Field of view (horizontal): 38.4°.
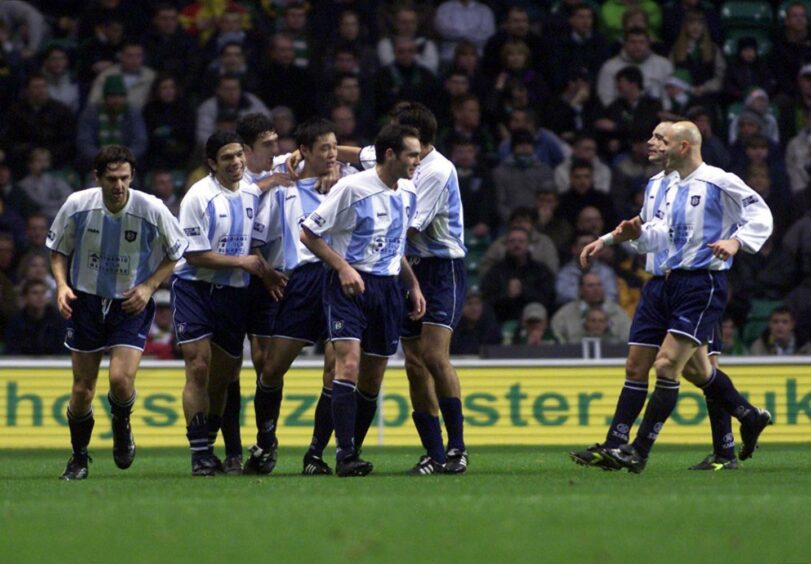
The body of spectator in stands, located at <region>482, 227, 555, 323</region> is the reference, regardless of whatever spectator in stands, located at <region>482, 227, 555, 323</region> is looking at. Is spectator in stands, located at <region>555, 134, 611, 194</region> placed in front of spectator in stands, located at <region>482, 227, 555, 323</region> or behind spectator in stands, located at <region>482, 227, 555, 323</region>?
behind

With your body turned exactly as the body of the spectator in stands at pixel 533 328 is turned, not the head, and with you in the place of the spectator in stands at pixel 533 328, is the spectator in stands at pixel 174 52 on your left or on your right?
on your right

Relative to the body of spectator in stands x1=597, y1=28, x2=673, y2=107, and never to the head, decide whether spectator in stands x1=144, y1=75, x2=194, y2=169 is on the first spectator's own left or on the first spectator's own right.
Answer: on the first spectator's own right

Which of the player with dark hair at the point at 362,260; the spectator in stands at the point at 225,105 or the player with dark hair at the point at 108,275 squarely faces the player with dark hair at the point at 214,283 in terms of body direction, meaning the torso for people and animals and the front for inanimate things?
the spectator in stands

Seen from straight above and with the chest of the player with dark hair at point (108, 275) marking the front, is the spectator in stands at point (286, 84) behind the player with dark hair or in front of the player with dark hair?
behind

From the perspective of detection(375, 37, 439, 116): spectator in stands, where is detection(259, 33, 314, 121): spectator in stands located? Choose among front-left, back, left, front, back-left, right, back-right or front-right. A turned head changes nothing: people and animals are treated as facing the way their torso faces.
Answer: right
